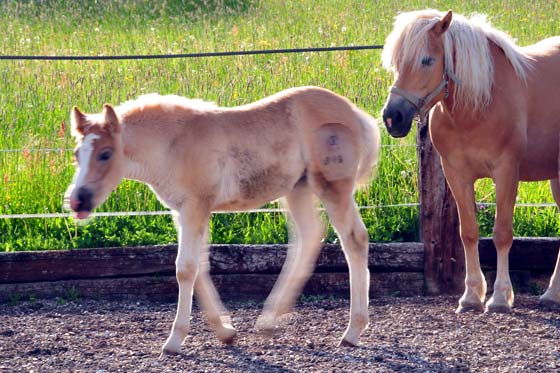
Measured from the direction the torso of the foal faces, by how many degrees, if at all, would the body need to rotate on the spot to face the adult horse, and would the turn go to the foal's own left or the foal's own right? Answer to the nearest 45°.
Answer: approximately 180°

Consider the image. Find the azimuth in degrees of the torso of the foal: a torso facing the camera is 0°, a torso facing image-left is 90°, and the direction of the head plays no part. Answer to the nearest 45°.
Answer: approximately 90°

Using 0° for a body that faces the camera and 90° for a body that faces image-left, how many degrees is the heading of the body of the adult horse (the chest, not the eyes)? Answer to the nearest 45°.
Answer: approximately 45°

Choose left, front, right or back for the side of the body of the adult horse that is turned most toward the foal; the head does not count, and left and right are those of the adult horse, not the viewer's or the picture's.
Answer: front

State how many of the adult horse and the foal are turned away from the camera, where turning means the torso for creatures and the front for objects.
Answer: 0
